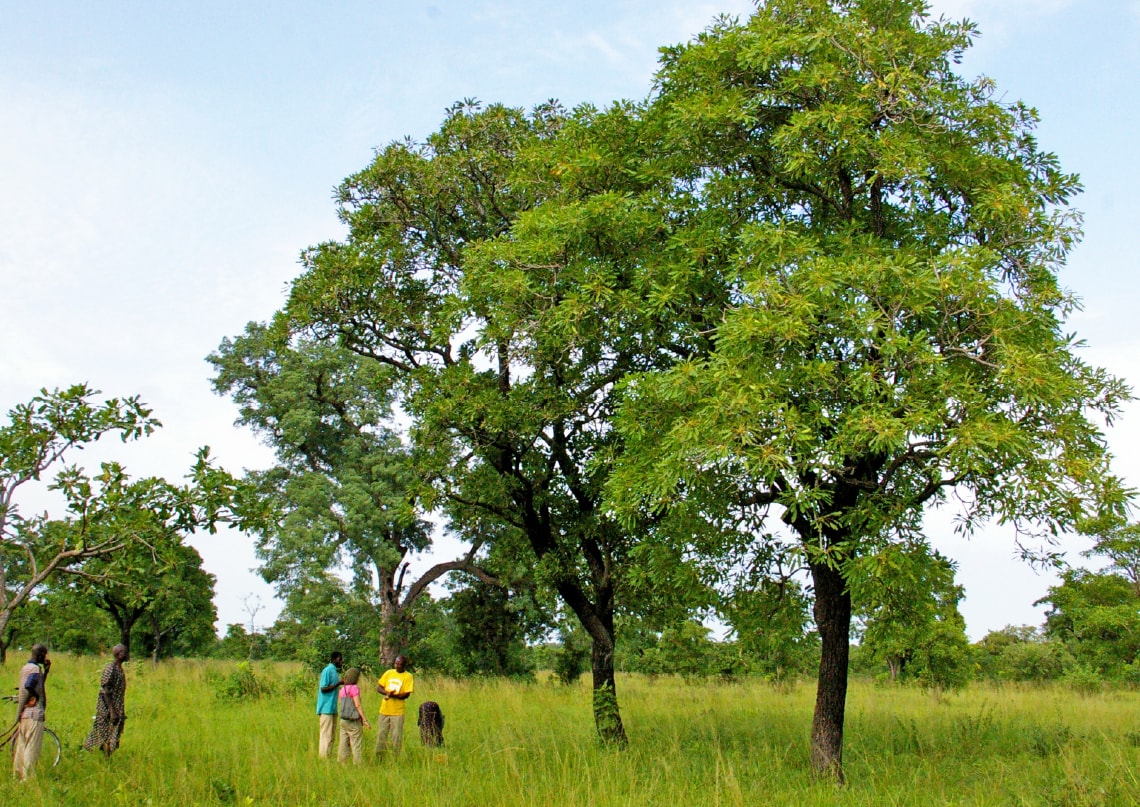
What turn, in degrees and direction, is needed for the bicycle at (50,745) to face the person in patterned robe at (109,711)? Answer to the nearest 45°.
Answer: approximately 45° to its left

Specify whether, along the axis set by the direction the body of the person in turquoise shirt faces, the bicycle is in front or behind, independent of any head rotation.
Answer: behind

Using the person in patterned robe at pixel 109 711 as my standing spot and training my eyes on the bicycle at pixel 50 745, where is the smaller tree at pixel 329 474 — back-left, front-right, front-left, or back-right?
back-right

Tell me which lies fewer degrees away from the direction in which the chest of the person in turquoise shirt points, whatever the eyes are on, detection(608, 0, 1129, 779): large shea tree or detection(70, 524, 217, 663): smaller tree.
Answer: the large shea tree

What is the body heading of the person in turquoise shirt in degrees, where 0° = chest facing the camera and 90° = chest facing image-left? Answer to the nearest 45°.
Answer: approximately 270°

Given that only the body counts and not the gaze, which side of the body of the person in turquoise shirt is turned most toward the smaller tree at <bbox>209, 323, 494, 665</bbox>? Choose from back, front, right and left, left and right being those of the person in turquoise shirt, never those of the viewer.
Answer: left

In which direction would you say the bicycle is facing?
to the viewer's right

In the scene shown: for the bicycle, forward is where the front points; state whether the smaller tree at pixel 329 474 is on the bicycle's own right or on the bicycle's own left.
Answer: on the bicycle's own left

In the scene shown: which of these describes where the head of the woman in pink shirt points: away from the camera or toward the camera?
away from the camera

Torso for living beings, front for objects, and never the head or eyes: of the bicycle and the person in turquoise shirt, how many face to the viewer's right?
2
